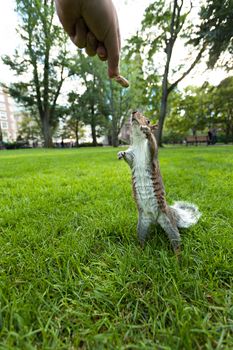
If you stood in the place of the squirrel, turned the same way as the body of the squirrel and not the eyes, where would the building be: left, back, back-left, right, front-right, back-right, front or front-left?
right

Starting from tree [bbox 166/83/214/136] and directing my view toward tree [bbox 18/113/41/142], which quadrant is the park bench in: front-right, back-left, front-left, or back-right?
back-left

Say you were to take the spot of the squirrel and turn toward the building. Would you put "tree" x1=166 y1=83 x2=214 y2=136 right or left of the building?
right

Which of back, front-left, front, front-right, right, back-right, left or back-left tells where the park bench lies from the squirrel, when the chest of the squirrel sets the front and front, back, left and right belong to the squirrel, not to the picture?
back-right

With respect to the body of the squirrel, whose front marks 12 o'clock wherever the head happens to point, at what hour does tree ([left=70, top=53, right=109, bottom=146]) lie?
The tree is roughly at 4 o'clock from the squirrel.

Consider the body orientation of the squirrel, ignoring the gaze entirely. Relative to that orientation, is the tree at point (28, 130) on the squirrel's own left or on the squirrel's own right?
on the squirrel's own right

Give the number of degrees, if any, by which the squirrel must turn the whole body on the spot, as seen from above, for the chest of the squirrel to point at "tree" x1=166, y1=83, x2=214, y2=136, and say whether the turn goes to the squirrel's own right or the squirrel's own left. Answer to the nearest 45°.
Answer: approximately 135° to the squirrel's own right

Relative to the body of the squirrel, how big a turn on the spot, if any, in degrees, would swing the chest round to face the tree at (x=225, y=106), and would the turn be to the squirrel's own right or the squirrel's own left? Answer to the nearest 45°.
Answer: approximately 135° to the squirrel's own right

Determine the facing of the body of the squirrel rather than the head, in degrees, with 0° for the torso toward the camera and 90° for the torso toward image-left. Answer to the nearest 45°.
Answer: approximately 45°
